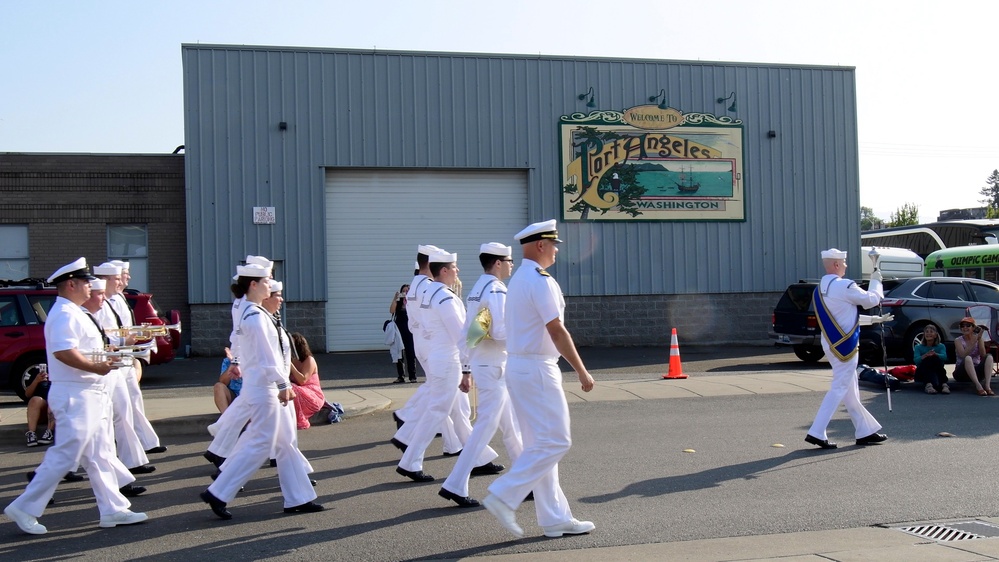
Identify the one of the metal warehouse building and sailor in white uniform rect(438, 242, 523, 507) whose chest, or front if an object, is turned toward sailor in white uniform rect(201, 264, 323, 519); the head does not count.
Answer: the metal warehouse building

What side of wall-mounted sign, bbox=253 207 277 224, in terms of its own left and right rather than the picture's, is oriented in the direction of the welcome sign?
left

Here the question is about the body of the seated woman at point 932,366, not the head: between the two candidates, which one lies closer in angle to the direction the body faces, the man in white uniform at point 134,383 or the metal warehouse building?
the man in white uniform

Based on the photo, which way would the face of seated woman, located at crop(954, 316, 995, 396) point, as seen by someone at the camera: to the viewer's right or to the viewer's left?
to the viewer's left

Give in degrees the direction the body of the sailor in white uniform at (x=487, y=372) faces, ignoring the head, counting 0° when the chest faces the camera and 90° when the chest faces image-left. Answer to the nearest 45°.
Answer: approximately 270°

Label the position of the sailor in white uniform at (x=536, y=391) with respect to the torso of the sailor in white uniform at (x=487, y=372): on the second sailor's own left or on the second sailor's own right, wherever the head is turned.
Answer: on the second sailor's own right

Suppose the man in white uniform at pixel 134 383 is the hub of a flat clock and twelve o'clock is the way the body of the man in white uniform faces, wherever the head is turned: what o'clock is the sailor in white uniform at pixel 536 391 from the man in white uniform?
The sailor in white uniform is roughly at 2 o'clock from the man in white uniform.

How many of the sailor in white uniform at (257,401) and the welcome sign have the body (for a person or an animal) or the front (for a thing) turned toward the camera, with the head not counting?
1

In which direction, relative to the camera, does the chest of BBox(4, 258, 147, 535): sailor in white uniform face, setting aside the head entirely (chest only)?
to the viewer's right

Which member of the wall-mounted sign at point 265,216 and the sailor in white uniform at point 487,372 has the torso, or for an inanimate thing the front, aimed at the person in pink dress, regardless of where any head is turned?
the wall-mounted sign

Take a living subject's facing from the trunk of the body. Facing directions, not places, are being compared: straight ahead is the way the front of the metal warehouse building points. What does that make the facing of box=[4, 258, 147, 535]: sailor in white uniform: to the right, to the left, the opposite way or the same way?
to the left
